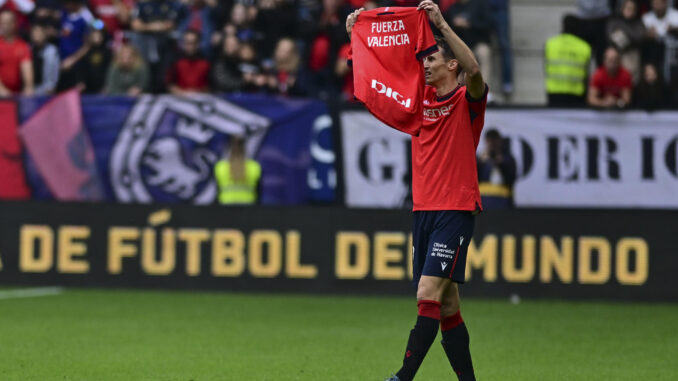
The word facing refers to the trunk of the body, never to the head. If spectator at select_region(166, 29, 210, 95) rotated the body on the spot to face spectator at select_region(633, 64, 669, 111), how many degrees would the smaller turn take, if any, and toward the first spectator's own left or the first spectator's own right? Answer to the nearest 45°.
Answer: approximately 90° to the first spectator's own left

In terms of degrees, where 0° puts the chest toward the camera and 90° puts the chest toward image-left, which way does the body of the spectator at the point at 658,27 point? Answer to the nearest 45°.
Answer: approximately 0°

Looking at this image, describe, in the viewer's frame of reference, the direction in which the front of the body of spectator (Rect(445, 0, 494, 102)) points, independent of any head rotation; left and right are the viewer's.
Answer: facing the viewer

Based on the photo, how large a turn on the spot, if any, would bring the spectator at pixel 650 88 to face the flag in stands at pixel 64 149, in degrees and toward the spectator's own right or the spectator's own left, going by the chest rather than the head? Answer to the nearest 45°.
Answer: approximately 90° to the spectator's own right

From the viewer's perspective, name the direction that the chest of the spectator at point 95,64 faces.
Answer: toward the camera

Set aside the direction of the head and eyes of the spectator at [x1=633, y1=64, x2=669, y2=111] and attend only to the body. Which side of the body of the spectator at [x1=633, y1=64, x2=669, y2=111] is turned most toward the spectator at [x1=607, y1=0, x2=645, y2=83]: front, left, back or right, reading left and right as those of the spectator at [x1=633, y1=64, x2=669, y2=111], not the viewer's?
back

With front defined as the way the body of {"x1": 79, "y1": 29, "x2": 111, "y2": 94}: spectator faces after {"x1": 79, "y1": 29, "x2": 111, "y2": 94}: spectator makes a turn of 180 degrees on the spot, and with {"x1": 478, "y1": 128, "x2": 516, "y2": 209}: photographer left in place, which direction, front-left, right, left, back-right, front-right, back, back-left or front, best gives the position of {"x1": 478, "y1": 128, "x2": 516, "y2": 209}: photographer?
back-right

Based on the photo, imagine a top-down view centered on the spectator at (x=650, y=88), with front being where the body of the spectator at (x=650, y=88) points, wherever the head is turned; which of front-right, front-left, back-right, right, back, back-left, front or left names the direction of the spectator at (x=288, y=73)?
right

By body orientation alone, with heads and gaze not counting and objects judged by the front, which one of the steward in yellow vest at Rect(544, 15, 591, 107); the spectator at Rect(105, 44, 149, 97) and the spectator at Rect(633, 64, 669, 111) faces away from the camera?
the steward in yellow vest

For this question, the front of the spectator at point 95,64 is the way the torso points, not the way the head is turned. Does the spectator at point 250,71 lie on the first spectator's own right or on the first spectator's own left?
on the first spectator's own left

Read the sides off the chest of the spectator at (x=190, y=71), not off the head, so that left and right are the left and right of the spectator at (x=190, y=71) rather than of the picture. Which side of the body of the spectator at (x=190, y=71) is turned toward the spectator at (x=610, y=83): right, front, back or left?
left

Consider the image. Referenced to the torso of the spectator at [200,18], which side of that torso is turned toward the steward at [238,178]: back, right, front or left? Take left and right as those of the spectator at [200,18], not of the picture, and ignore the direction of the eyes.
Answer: front

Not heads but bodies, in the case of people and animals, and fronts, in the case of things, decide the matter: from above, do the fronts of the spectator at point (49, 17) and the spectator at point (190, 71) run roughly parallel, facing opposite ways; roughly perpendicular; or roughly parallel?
roughly parallel

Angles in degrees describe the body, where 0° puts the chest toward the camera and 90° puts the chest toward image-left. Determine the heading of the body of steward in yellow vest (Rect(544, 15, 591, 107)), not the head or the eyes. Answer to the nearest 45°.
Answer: approximately 180°
